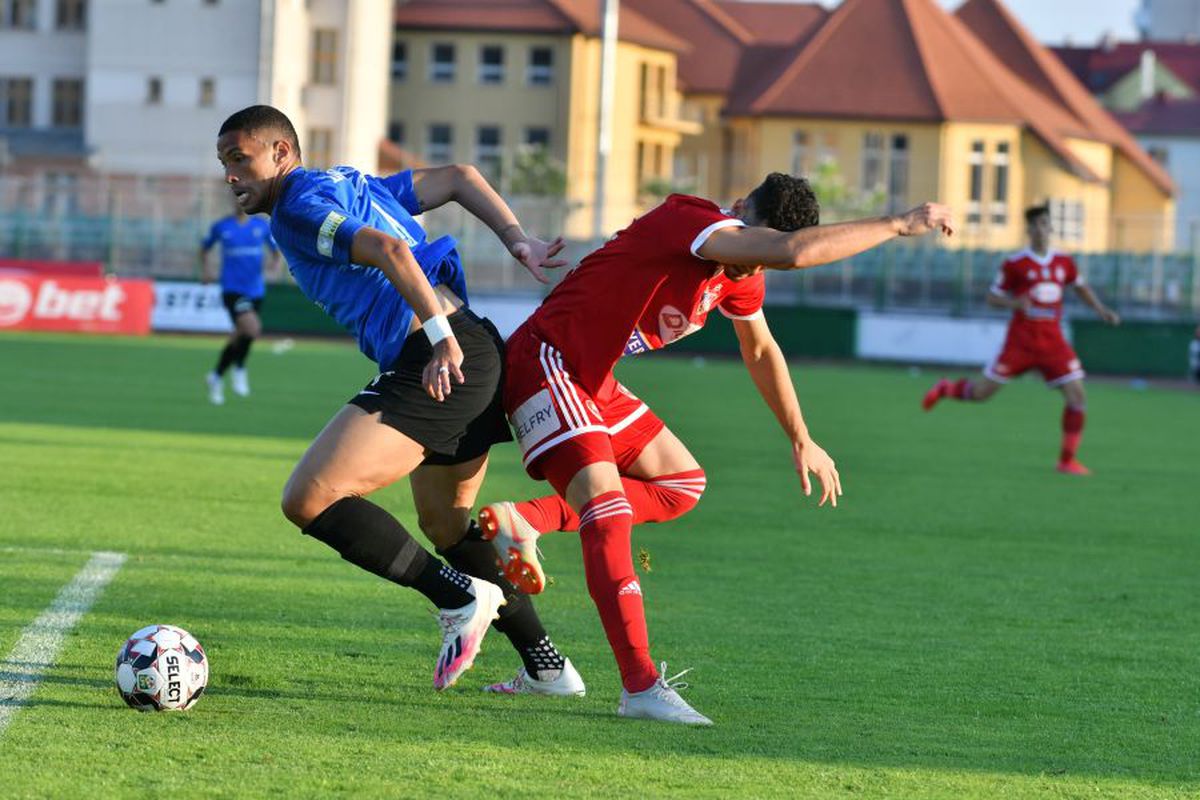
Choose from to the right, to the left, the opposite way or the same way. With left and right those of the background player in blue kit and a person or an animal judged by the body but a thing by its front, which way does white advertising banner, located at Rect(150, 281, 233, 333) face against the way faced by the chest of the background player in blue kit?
the same way

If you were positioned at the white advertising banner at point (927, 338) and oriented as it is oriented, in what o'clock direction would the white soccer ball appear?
The white soccer ball is roughly at 12 o'clock from the white advertising banner.

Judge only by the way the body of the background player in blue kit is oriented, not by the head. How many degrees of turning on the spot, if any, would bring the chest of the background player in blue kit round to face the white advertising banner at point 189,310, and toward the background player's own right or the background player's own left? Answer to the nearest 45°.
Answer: approximately 180°

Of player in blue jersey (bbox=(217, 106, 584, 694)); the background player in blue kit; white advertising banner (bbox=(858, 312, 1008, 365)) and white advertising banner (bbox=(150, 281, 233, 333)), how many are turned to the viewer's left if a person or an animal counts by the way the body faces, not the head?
1

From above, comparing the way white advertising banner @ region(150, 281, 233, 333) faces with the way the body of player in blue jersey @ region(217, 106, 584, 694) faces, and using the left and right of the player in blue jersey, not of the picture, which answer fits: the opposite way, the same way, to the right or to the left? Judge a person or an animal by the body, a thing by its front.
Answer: to the left

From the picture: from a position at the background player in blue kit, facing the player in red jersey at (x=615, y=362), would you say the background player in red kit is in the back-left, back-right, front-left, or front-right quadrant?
front-left

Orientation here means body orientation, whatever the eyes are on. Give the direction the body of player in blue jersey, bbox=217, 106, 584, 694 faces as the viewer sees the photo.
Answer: to the viewer's left

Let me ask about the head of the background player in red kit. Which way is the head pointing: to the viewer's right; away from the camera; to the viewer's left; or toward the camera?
toward the camera

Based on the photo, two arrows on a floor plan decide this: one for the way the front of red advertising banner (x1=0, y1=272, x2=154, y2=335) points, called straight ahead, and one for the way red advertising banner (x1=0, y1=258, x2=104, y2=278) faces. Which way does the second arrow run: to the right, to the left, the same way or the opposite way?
the same way

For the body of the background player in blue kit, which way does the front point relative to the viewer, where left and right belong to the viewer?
facing the viewer

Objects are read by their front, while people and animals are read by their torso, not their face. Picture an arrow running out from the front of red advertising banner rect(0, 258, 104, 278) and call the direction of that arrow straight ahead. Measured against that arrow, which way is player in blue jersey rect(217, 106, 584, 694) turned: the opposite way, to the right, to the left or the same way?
to the right

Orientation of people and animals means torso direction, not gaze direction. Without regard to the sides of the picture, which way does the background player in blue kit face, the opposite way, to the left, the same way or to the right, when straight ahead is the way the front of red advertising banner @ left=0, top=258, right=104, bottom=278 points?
the same way

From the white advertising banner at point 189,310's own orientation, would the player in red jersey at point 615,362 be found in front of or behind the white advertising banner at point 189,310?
in front

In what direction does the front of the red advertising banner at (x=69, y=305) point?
toward the camera

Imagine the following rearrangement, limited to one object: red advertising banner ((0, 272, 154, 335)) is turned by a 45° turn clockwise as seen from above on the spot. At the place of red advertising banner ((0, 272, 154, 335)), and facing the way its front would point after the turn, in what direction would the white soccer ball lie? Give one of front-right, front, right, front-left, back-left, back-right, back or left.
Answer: front-left

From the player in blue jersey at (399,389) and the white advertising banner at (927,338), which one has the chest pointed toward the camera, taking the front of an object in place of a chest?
the white advertising banner

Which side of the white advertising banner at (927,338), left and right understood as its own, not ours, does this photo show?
front

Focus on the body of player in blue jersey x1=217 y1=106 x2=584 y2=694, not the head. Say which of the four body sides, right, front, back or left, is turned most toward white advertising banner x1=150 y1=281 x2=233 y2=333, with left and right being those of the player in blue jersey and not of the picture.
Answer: right
